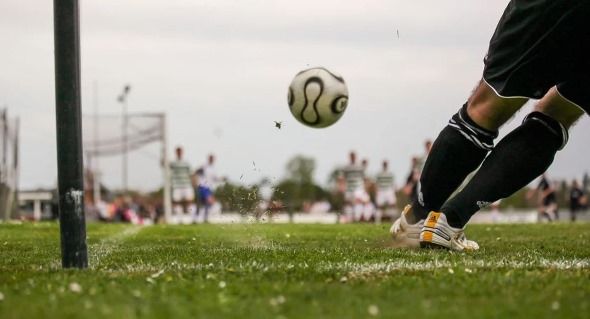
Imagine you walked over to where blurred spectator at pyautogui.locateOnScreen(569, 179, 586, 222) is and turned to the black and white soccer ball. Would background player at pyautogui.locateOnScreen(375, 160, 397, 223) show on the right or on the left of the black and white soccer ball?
right

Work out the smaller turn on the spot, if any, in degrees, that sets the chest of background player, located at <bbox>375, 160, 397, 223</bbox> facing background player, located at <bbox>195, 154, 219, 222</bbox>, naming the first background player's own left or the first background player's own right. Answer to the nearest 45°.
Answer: approximately 45° to the first background player's own right

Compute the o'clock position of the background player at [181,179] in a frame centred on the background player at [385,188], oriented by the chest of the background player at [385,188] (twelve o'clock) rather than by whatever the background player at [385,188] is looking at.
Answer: the background player at [181,179] is roughly at 2 o'clock from the background player at [385,188].

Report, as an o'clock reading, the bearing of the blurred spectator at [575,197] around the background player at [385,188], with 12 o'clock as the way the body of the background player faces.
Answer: The blurred spectator is roughly at 8 o'clock from the background player.

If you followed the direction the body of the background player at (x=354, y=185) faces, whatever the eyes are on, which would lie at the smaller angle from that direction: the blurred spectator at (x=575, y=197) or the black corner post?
the black corner post

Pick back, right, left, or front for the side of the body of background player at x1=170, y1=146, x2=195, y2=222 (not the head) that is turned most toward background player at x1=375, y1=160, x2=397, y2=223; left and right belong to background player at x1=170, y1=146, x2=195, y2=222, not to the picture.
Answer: left

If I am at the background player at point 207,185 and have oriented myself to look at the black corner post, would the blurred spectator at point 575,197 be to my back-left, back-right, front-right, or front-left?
back-left
